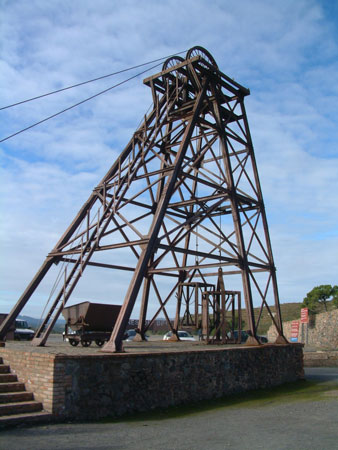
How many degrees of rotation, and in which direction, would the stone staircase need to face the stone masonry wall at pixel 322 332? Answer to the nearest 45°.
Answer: approximately 90° to its left

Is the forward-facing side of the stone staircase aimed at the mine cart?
no

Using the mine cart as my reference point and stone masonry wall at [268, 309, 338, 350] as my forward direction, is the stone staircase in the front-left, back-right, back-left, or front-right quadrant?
back-right
